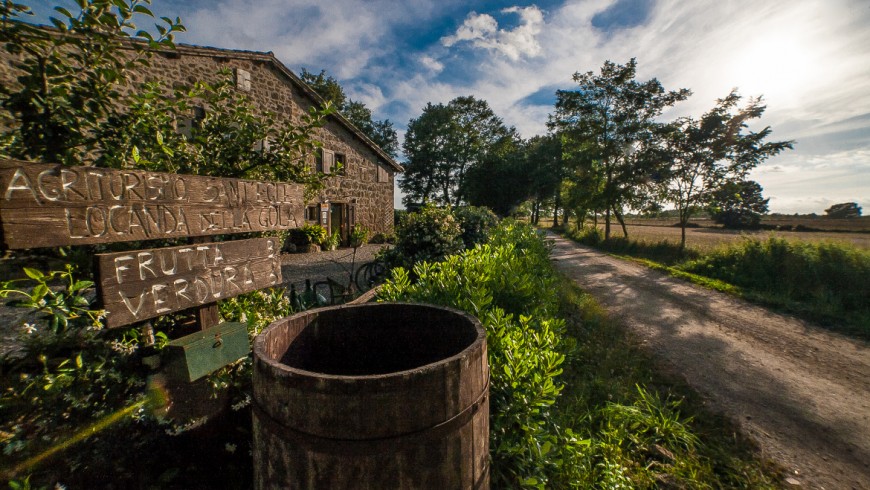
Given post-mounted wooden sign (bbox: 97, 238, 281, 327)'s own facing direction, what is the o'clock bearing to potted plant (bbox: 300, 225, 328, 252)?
The potted plant is roughly at 8 o'clock from the post-mounted wooden sign.

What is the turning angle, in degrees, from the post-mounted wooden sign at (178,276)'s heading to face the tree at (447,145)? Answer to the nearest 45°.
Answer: approximately 90° to its left

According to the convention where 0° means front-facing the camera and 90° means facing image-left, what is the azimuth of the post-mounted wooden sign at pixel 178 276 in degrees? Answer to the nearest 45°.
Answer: approximately 315°

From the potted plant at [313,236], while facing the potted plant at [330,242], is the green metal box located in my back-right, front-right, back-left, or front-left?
back-right

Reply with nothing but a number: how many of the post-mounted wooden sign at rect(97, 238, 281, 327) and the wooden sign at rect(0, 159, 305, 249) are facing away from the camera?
0

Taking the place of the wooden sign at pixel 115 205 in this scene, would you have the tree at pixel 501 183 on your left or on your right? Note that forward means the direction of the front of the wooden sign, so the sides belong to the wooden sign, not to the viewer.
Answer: on your left

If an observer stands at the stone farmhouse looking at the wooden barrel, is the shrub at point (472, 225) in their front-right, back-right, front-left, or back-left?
front-left

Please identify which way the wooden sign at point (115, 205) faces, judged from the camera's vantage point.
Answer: facing the viewer and to the right of the viewer

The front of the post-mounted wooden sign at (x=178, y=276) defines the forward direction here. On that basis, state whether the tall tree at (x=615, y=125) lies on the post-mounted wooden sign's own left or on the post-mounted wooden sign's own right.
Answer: on the post-mounted wooden sign's own left

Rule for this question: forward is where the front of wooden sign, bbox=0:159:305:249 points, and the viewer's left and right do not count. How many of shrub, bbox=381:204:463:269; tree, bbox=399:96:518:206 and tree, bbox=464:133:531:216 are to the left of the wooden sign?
3

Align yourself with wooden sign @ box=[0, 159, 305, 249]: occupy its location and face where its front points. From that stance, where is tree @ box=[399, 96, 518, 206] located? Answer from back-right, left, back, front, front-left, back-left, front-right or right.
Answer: left
